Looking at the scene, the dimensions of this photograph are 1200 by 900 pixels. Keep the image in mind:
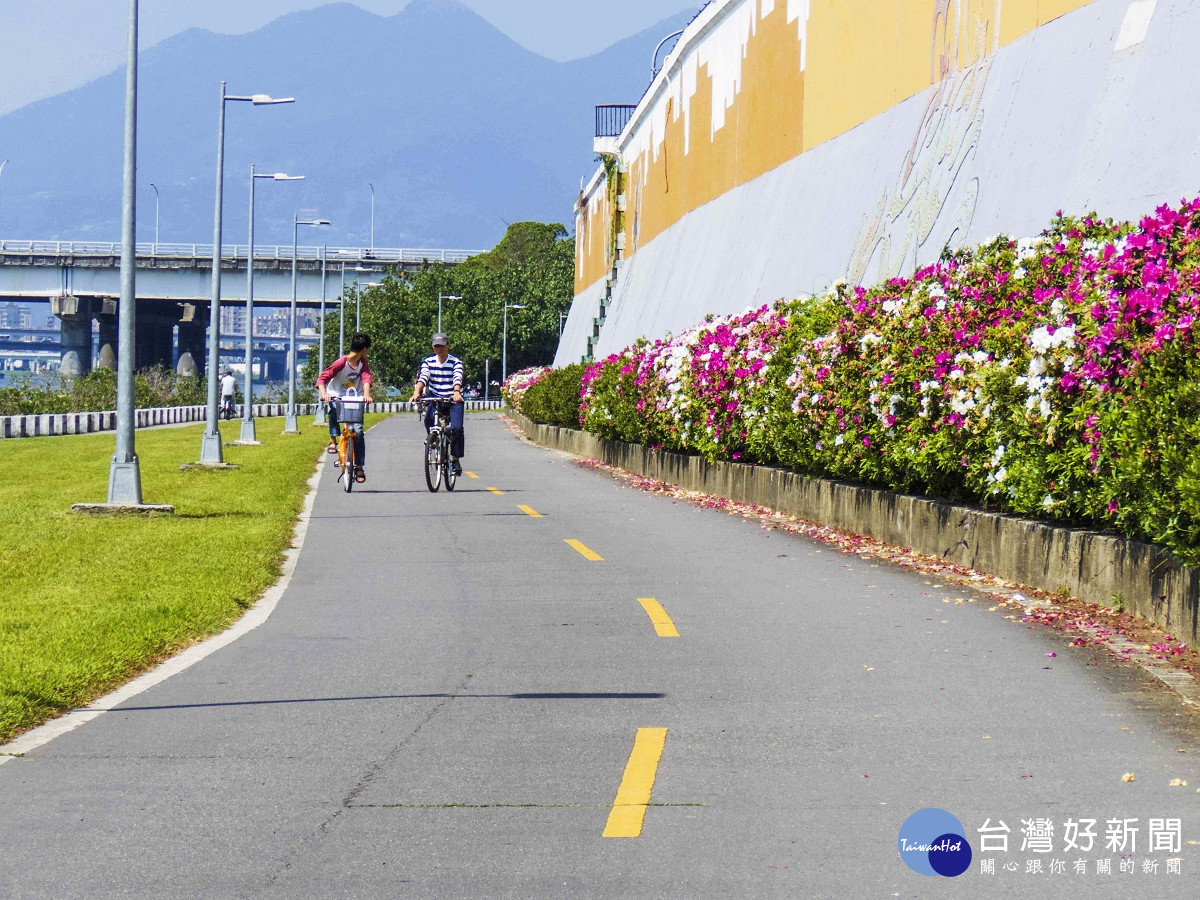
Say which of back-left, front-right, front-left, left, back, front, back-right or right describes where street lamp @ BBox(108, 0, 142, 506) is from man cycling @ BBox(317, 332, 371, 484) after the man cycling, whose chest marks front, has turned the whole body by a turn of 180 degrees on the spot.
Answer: back-left

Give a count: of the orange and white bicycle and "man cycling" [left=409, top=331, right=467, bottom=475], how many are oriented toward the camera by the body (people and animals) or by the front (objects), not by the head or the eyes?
2

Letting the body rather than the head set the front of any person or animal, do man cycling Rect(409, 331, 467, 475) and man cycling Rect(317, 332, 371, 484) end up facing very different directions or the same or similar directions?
same or similar directions

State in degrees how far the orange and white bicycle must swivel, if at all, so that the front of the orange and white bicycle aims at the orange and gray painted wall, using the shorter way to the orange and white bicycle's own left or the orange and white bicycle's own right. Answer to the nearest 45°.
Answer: approximately 45° to the orange and white bicycle's own left

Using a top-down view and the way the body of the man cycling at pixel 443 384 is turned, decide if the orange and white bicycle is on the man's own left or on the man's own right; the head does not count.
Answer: on the man's own right

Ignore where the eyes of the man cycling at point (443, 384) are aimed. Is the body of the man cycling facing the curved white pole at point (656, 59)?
no

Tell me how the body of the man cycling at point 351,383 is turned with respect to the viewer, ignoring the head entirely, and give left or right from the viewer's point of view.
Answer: facing the viewer

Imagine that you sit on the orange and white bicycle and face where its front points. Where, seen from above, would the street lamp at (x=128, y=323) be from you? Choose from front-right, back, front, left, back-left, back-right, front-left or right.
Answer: front-right

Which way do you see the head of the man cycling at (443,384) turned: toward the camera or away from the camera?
toward the camera

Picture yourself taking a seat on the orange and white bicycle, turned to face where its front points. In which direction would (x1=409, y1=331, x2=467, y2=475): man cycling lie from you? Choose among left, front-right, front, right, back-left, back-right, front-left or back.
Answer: left

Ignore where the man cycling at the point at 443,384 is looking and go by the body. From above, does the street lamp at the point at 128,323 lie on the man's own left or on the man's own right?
on the man's own right

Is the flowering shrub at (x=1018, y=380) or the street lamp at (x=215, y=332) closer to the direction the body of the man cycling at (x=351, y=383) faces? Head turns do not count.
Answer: the flowering shrub
